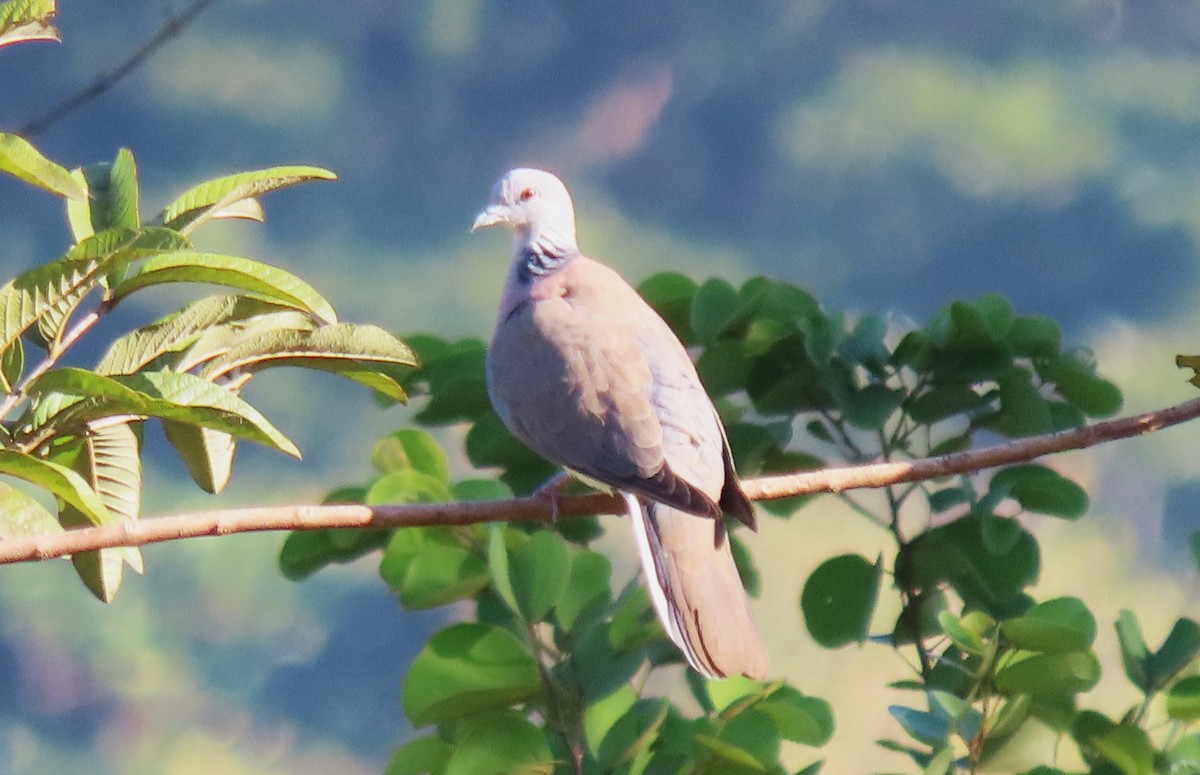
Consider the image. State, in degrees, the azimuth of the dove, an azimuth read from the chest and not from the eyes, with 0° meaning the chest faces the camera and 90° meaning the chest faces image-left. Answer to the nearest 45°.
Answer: approximately 135°

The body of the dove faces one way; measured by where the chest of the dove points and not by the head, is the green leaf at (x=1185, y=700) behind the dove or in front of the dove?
behind

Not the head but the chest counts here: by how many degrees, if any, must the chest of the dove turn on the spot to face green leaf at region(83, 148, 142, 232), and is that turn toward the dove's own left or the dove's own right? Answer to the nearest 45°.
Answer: approximately 90° to the dove's own left

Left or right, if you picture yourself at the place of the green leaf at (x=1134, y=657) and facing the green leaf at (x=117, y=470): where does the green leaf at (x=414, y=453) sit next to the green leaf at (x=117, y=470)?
right

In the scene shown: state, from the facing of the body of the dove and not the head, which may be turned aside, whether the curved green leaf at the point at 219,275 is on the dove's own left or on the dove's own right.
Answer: on the dove's own left

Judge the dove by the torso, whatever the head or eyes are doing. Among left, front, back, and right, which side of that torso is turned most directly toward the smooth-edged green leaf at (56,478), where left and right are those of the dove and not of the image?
left

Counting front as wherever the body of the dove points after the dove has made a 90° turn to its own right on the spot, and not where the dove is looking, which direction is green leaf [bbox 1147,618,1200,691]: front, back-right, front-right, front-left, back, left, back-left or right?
front-right
